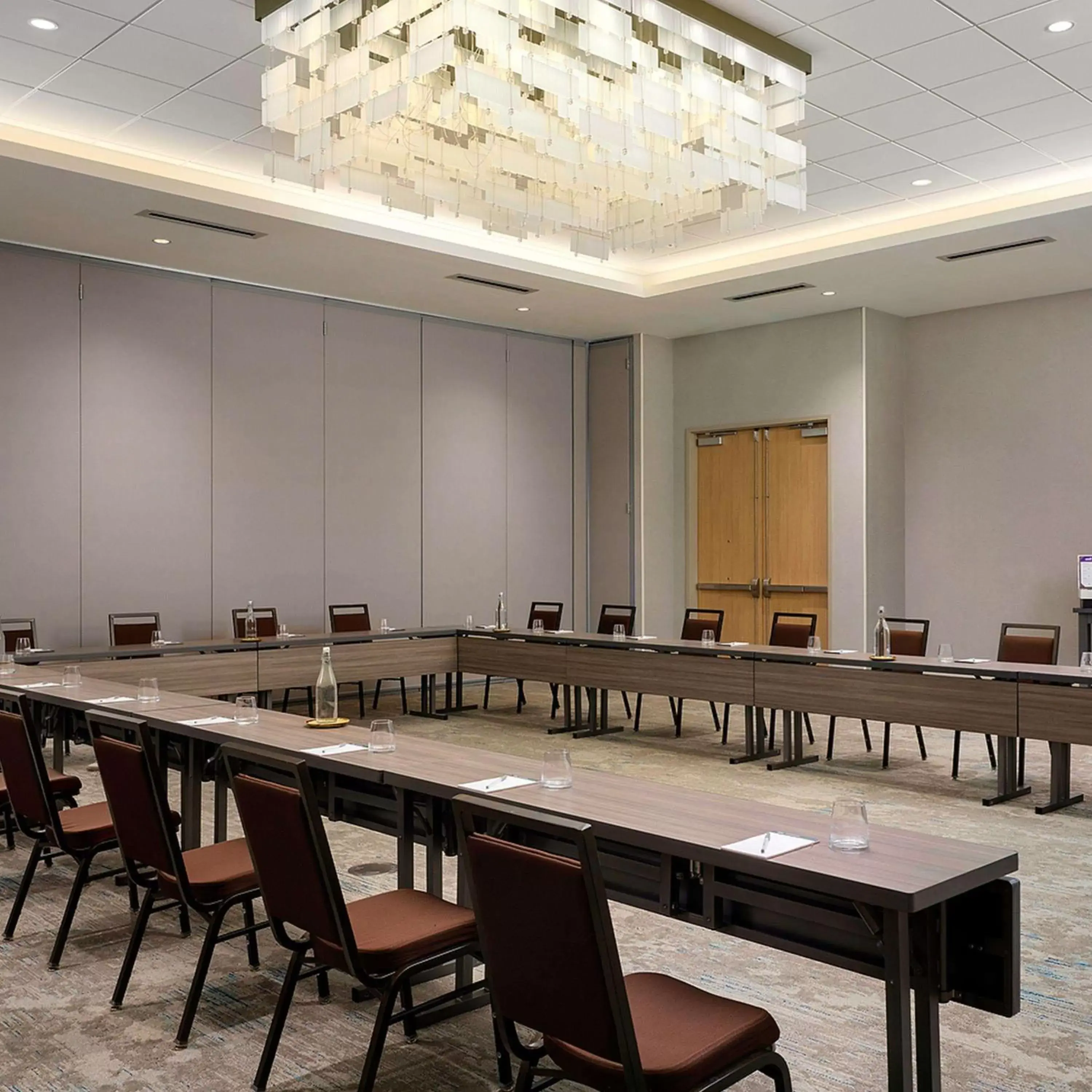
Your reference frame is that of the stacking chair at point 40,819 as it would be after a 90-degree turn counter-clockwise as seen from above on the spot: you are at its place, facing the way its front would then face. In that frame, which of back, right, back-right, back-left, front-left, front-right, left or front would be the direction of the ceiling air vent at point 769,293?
right

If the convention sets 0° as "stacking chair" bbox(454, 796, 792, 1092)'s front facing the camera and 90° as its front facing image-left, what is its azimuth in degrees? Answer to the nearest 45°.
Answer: approximately 225°

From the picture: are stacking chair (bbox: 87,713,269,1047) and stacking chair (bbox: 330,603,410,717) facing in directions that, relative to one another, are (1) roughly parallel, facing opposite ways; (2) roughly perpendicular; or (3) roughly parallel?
roughly perpendicular

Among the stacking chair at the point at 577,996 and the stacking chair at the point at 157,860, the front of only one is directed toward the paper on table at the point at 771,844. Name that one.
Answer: the stacking chair at the point at 577,996

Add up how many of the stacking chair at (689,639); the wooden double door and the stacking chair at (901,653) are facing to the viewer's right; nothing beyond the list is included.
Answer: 0

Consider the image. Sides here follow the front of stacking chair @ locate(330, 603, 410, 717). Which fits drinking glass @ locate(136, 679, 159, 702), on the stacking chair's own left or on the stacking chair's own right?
on the stacking chair's own right

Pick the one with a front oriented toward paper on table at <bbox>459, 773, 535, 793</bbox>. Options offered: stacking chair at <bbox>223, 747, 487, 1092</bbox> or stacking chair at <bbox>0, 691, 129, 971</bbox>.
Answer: stacking chair at <bbox>223, 747, 487, 1092</bbox>

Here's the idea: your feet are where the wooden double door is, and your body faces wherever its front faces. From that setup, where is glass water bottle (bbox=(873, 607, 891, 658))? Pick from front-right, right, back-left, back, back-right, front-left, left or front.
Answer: front-left

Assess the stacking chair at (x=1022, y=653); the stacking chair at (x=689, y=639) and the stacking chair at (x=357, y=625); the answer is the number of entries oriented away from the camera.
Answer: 0

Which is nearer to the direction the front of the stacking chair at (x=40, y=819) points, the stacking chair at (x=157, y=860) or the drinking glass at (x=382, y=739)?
the drinking glass

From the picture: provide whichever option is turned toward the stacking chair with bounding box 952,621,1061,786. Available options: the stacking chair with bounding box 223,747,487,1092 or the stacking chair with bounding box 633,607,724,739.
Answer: the stacking chair with bounding box 223,747,487,1092

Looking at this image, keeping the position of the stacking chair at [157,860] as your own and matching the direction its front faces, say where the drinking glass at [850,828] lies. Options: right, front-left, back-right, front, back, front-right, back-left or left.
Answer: right

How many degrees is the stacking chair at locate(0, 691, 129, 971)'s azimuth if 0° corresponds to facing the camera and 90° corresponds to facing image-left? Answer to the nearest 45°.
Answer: approximately 225°

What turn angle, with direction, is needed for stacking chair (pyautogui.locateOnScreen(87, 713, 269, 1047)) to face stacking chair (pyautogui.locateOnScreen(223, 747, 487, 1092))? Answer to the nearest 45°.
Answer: approximately 90° to its right

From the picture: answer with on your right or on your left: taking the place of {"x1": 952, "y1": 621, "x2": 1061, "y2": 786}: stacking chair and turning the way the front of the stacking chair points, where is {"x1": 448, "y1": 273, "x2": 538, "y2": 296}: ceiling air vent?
on your right

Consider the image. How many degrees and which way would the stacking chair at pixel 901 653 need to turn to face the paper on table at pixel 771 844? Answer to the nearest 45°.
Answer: approximately 45° to its left

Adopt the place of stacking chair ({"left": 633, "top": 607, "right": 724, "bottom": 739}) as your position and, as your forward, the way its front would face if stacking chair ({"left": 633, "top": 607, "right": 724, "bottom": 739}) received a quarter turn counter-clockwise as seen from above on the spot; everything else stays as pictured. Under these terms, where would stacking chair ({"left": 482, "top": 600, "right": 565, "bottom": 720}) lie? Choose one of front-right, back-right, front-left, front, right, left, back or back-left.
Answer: back
